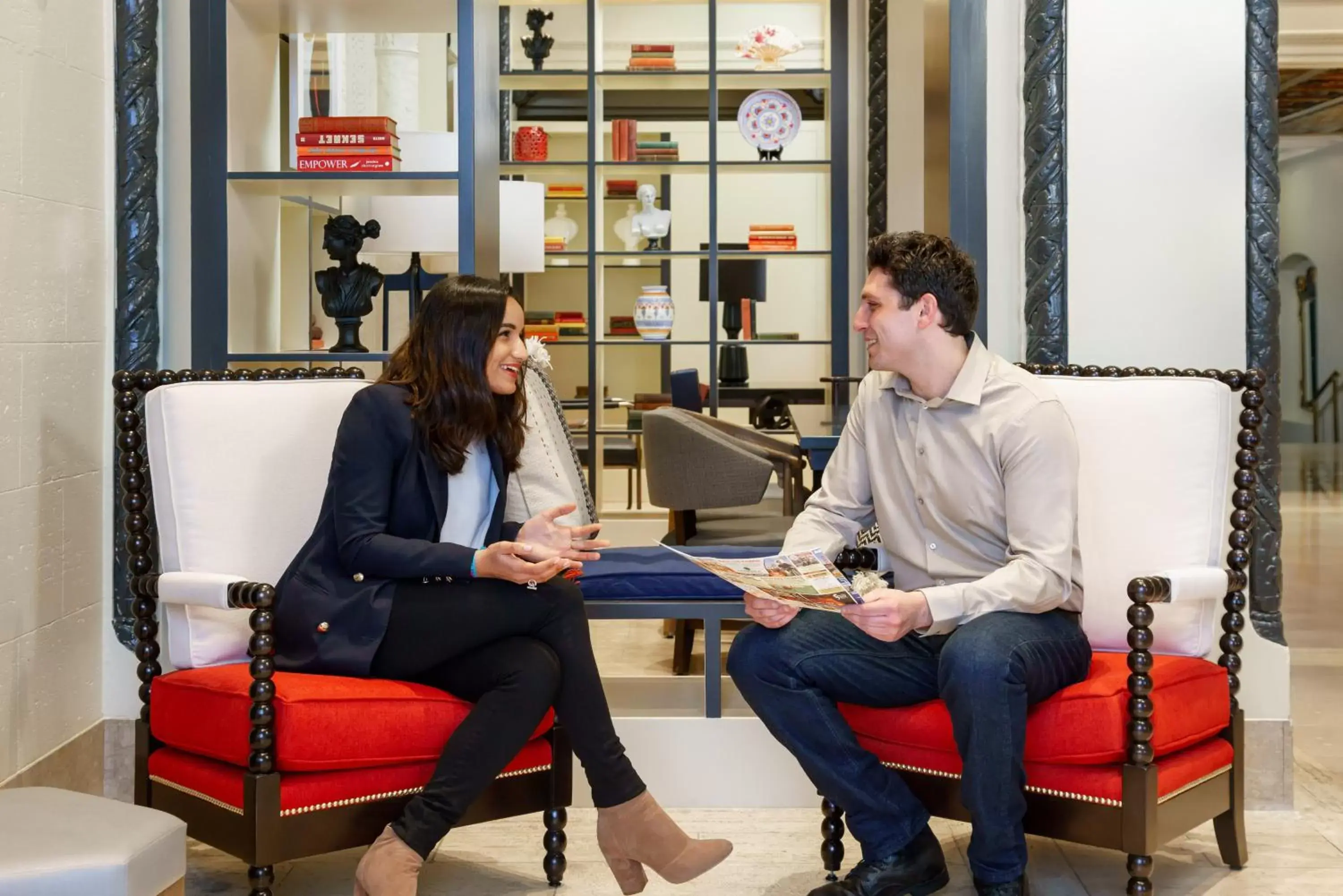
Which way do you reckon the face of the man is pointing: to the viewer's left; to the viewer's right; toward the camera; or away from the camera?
to the viewer's left

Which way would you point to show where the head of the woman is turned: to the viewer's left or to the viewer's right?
to the viewer's right

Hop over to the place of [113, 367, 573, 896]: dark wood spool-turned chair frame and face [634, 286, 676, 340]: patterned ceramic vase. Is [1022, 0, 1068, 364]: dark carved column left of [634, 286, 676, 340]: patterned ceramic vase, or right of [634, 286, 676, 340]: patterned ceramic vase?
right

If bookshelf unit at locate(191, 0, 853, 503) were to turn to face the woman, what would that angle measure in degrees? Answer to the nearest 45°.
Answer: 0° — it already faces them

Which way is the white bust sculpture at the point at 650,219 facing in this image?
toward the camera

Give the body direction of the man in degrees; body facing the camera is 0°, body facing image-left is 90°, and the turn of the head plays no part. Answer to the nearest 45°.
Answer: approximately 45°

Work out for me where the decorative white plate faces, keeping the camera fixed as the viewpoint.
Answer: facing the viewer

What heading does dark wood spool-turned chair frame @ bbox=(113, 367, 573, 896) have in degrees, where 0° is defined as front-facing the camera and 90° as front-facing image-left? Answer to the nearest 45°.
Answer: approximately 315°

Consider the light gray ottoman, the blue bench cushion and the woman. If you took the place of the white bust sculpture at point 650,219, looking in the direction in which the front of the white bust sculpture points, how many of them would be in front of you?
3

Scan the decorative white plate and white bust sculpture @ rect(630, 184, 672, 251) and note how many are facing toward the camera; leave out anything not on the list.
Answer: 2
